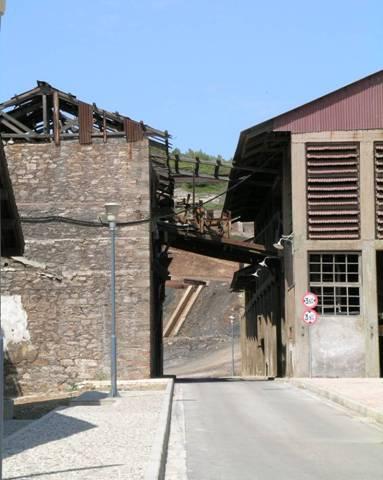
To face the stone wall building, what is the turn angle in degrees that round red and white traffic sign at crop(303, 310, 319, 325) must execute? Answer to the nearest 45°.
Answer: approximately 90° to its right

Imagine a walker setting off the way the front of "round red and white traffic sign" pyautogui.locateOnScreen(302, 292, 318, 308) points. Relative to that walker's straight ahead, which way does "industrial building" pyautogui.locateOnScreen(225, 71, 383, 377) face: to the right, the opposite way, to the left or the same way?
the same way

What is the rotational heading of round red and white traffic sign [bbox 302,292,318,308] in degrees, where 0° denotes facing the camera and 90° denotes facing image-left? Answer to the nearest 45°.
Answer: approximately 0°

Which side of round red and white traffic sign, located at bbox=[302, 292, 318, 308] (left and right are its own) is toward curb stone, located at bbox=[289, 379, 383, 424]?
front

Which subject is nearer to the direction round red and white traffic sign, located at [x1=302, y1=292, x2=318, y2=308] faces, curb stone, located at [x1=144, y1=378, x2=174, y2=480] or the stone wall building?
the curb stone

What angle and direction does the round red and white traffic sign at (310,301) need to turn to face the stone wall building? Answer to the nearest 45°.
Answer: approximately 90° to its right

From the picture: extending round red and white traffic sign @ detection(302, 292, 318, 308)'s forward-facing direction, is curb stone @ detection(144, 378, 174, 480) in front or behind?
in front

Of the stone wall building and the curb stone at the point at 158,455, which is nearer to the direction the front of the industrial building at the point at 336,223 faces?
the curb stone

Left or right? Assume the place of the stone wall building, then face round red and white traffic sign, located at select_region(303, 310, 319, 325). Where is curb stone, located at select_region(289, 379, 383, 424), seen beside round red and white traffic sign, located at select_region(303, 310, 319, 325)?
right

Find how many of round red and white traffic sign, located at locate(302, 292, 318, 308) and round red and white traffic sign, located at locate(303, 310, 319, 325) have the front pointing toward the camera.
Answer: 2

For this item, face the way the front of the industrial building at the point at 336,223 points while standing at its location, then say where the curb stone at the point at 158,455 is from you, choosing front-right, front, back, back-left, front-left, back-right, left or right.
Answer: front

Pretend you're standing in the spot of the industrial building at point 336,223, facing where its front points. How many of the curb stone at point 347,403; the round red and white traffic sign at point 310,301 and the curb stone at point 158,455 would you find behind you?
0

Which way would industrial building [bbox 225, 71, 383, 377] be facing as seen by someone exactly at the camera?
facing the viewer

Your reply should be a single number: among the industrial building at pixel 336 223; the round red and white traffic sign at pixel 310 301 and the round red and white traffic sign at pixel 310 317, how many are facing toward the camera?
3
